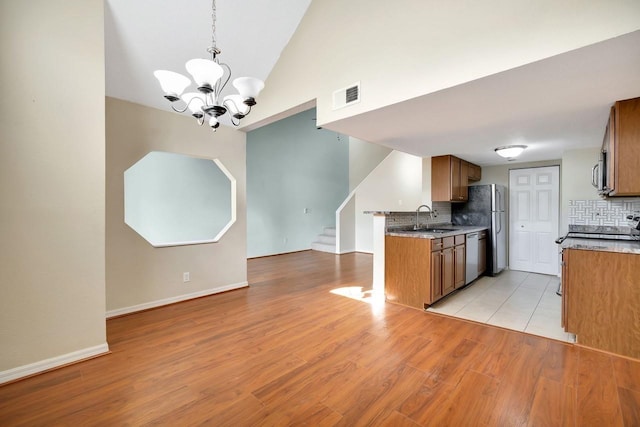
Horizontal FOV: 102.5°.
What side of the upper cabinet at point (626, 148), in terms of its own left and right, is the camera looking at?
left

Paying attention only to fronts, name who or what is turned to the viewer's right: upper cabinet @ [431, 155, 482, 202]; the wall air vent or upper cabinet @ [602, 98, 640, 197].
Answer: upper cabinet @ [431, 155, 482, 202]

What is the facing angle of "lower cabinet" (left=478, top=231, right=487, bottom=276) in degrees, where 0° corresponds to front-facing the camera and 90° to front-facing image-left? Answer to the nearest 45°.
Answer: approximately 270°

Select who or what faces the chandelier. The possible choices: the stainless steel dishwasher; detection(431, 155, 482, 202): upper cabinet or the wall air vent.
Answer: the wall air vent

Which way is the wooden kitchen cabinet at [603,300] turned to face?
to the viewer's left

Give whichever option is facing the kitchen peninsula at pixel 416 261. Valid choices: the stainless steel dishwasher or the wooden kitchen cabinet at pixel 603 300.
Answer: the wooden kitchen cabinet

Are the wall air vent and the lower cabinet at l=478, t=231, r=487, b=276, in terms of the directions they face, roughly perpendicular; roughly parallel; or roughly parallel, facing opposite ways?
roughly perpendicular

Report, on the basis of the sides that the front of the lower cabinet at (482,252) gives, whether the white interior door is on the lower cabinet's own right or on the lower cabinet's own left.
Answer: on the lower cabinet's own left

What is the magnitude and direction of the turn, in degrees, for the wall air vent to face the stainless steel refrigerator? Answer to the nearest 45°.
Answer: approximately 180°

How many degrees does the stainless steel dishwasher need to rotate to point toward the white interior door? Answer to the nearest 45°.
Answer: approximately 45° to its left

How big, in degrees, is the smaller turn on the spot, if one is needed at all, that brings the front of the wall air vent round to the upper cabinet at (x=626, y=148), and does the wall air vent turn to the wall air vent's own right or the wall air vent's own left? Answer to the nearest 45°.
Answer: approximately 135° to the wall air vent's own left
